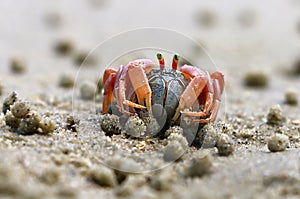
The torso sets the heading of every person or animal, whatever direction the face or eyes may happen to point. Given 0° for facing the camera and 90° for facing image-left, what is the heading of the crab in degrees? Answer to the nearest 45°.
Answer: approximately 0°
